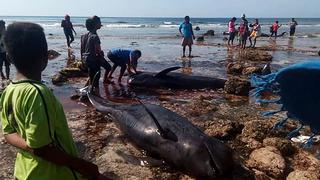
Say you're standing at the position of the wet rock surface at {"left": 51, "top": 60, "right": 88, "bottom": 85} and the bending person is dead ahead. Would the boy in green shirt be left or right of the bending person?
right

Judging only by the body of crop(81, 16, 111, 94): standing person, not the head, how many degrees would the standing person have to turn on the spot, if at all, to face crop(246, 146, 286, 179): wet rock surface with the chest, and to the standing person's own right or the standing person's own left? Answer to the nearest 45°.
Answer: approximately 45° to the standing person's own right

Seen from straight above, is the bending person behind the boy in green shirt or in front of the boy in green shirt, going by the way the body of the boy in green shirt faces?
in front

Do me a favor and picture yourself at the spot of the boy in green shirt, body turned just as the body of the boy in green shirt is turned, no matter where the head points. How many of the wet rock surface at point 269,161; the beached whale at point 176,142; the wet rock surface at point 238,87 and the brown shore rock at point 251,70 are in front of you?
4

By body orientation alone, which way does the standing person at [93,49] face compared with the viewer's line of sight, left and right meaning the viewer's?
facing to the right of the viewer

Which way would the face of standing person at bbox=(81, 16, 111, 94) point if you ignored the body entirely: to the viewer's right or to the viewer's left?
to the viewer's right

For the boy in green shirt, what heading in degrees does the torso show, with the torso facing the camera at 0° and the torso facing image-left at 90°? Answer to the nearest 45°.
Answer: approximately 225°

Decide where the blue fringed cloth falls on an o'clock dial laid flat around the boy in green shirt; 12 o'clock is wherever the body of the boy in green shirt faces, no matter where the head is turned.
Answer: The blue fringed cloth is roughly at 1 o'clock from the boy in green shirt.

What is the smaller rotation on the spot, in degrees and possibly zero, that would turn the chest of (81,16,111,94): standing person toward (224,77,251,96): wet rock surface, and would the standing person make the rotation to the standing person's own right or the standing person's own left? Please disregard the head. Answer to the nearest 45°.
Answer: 0° — they already face it

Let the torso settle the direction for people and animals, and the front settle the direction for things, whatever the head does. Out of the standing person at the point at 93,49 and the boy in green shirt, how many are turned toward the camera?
0

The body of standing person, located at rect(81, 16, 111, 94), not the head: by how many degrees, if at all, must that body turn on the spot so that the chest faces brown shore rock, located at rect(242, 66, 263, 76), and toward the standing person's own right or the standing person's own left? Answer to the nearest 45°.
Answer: approximately 45° to the standing person's own left

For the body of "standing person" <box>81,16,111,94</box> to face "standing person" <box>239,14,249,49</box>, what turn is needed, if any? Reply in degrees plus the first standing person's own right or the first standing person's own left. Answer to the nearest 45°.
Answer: approximately 45° to the first standing person's own left

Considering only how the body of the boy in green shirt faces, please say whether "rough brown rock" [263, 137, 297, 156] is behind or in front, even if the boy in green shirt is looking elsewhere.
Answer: in front

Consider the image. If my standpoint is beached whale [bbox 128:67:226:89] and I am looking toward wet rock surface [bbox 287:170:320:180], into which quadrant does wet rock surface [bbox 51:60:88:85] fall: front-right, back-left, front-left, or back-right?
back-right
